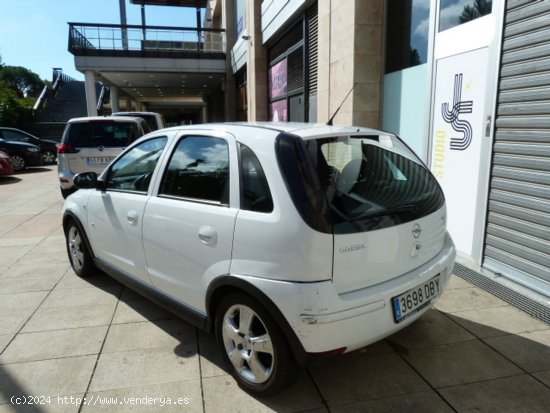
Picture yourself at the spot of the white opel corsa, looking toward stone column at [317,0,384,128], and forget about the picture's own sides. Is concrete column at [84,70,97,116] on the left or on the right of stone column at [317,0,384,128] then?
left

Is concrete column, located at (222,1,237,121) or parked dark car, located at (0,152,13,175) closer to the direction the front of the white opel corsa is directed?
the parked dark car

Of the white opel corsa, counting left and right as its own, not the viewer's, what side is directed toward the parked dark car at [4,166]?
front

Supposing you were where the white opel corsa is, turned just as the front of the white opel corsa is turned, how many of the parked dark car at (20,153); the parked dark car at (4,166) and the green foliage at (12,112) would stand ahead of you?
3

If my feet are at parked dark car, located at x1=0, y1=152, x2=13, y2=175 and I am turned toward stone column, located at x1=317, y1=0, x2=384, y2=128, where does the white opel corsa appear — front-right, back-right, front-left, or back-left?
front-right

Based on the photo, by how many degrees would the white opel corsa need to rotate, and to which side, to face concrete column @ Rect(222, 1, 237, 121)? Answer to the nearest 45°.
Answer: approximately 45° to its right

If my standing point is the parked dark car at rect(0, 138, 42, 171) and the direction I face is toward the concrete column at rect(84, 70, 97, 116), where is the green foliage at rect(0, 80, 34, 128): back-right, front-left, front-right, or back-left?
front-left

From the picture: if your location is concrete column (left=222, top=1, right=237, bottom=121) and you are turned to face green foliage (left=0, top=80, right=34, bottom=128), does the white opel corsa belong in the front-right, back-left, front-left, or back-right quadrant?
back-left

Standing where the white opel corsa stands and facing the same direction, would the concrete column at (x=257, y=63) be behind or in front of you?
in front

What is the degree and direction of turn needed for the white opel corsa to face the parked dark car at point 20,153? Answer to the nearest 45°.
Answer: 0° — it already faces it

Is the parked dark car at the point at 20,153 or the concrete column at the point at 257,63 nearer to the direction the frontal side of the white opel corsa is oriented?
the parked dark car

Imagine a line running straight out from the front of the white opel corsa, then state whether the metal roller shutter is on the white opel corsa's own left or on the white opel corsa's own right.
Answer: on the white opel corsa's own right

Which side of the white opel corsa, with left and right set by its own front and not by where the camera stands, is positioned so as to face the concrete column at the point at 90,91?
front

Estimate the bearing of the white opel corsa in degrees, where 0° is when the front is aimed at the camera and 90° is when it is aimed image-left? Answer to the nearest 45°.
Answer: approximately 135°
